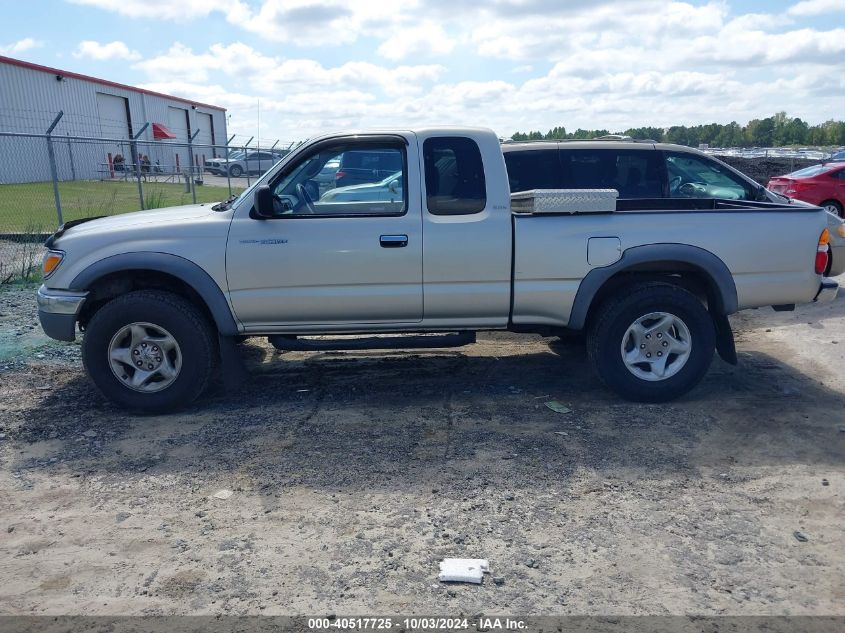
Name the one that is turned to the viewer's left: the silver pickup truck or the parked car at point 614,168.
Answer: the silver pickup truck

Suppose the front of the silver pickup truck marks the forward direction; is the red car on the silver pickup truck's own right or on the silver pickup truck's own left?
on the silver pickup truck's own right

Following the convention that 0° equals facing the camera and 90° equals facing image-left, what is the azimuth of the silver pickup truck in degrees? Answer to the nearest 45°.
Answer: approximately 90°

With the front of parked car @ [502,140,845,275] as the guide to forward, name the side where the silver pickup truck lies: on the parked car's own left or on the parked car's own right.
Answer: on the parked car's own right

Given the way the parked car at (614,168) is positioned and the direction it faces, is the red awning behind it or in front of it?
behind

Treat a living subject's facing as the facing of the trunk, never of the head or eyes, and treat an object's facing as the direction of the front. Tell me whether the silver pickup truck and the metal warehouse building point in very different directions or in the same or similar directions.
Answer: very different directions

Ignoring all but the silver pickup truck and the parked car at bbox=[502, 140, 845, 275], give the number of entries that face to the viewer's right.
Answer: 1

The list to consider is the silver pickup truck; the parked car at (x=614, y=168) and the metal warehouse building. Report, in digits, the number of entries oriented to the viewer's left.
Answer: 1

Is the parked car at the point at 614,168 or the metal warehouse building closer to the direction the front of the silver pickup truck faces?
the metal warehouse building

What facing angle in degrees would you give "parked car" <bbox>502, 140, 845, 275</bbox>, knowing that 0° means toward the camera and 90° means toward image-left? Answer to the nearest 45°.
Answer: approximately 270°

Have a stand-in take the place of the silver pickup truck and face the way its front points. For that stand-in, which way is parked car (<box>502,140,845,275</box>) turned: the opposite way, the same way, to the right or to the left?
the opposite way

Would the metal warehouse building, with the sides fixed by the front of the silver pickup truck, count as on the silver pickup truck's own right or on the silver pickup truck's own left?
on the silver pickup truck's own right

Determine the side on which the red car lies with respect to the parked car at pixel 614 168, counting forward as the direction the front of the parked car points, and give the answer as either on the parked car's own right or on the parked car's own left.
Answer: on the parked car's own left
